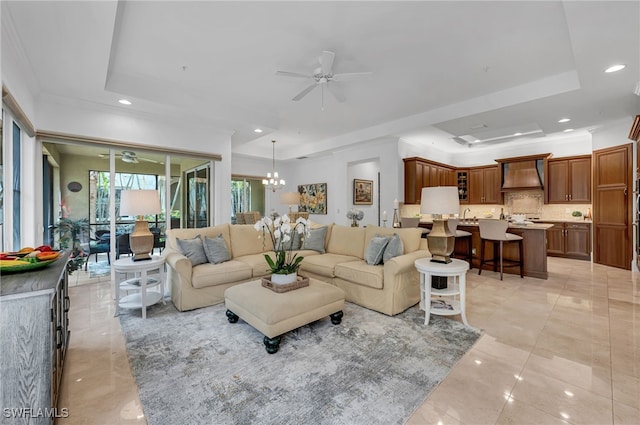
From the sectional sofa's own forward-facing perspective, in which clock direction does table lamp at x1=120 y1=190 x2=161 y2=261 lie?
The table lamp is roughly at 3 o'clock from the sectional sofa.

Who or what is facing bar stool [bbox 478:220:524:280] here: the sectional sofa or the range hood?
the range hood

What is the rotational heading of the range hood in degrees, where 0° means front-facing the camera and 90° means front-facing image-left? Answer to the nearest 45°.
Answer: approximately 0°

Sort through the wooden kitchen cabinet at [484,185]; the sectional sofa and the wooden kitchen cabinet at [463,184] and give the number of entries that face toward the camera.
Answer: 3

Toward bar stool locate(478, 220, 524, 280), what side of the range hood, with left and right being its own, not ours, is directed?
front

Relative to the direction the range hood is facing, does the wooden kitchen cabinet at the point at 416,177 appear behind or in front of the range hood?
in front

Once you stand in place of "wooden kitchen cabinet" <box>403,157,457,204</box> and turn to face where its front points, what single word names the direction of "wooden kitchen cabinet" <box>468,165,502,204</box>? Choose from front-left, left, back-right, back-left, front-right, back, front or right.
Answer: left

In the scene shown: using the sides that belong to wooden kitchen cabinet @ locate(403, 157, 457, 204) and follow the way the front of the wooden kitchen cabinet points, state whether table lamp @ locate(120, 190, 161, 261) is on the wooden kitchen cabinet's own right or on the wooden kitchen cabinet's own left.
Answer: on the wooden kitchen cabinet's own right

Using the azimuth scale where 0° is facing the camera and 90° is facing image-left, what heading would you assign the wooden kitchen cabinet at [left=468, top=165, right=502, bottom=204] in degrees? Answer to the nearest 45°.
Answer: approximately 0°
